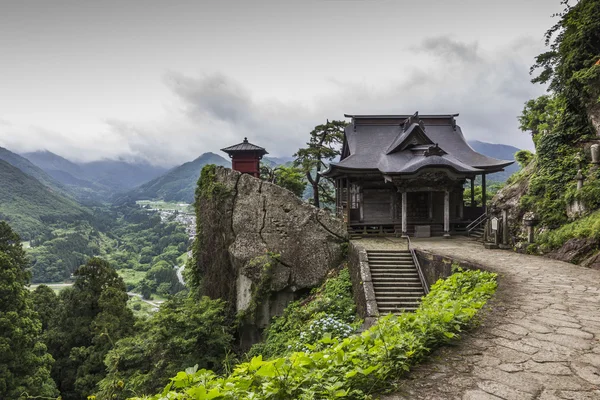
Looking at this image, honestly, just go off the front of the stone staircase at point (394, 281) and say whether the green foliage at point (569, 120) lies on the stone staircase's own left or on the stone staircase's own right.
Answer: on the stone staircase's own left

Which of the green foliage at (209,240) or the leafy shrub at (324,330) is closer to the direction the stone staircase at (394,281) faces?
the leafy shrub

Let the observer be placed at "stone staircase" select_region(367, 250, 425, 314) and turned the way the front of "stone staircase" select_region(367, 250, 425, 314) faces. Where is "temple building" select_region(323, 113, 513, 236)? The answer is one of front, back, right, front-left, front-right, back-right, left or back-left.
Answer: back

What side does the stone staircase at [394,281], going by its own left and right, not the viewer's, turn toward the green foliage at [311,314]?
right

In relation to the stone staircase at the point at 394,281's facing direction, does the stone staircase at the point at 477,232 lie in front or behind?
behind

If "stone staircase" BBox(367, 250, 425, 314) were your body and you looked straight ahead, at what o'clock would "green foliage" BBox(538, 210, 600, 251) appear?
The green foliage is roughly at 9 o'clock from the stone staircase.

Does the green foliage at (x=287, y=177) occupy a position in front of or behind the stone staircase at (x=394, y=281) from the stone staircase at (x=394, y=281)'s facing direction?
behind

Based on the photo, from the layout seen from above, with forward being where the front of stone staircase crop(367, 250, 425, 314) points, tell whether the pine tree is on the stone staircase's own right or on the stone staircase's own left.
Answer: on the stone staircase's own right

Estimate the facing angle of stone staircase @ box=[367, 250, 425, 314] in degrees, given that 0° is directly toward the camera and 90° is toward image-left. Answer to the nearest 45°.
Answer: approximately 0°

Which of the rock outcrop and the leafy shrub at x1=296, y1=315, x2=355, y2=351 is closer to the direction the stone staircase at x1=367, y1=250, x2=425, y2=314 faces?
the leafy shrub
